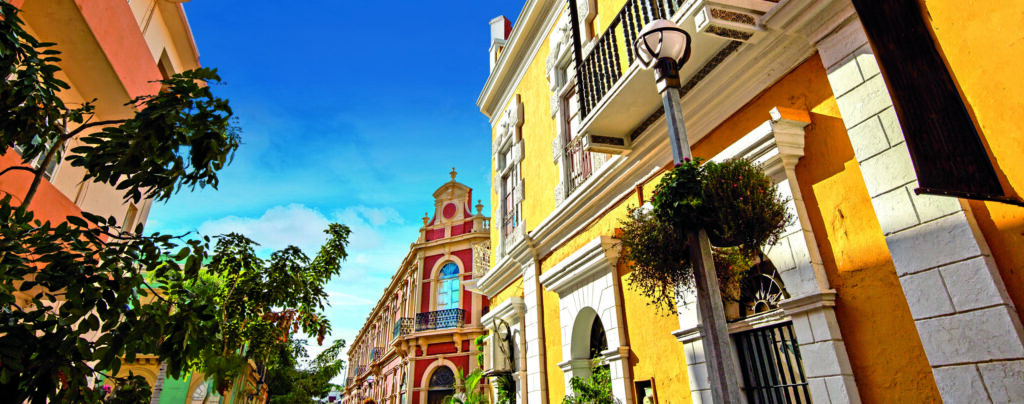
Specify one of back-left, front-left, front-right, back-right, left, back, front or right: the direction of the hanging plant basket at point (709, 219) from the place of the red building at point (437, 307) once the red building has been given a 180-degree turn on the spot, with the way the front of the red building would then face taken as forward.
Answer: back

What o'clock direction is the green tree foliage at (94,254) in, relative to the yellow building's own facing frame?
The green tree foliage is roughly at 12 o'clock from the yellow building.

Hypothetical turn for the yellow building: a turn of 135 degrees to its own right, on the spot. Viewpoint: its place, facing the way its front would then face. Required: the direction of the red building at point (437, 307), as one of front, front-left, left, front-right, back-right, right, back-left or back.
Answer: front-left

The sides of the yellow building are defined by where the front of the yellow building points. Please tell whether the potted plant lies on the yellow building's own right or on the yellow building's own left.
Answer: on the yellow building's own right

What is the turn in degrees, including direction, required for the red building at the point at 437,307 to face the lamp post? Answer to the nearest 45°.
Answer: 0° — it already faces it

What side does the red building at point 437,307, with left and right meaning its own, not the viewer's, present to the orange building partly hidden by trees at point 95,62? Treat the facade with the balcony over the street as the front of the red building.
front

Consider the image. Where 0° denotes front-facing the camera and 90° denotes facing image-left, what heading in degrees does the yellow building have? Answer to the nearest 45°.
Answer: approximately 45°

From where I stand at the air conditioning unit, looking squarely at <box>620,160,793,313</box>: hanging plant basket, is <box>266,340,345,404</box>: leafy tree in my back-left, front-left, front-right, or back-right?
back-right

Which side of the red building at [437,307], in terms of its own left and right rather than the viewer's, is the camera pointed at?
front

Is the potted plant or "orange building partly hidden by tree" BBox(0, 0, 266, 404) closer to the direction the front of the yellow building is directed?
the orange building partly hidden by tree

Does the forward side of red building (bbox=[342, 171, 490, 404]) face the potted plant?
yes

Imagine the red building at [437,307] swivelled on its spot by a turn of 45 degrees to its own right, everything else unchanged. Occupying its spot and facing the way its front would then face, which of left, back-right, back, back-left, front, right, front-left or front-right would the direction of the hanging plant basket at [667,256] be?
front-left
